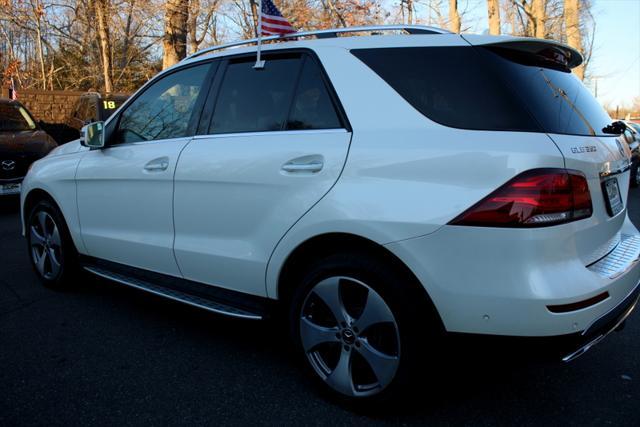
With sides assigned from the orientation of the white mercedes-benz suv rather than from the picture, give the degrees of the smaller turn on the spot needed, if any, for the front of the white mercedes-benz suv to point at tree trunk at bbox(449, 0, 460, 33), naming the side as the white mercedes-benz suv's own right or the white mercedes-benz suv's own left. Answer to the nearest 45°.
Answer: approximately 45° to the white mercedes-benz suv's own right

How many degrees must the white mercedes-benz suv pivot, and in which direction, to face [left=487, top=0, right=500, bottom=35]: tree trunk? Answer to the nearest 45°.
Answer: approximately 45° to its right

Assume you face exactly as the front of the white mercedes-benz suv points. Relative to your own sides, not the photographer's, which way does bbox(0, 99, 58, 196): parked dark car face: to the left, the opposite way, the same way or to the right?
the opposite way

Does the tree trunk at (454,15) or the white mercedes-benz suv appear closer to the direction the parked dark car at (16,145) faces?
the white mercedes-benz suv

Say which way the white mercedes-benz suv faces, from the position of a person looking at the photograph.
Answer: facing away from the viewer and to the left of the viewer

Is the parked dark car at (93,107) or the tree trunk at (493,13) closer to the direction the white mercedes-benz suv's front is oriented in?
the parked dark car

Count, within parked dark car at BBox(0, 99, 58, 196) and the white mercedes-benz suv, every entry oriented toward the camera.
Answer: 1

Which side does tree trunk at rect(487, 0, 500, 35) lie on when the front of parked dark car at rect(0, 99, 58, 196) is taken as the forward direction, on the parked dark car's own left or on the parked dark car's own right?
on the parked dark car's own left

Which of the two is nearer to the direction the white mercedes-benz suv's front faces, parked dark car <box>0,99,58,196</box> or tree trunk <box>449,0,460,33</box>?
the parked dark car
